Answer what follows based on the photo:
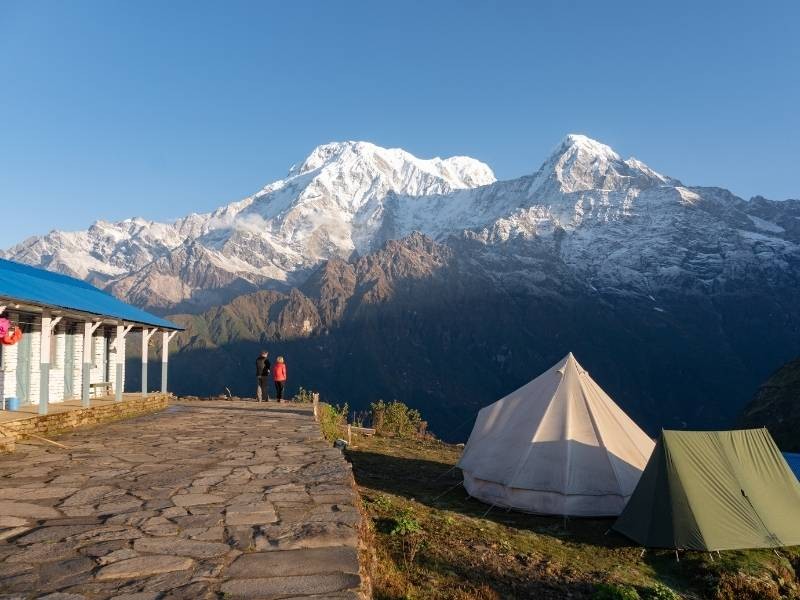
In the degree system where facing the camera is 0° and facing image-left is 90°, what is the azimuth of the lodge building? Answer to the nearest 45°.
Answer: approximately 315°

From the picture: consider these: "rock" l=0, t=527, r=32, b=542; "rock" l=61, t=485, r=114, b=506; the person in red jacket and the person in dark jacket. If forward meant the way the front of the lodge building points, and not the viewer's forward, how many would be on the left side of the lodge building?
2

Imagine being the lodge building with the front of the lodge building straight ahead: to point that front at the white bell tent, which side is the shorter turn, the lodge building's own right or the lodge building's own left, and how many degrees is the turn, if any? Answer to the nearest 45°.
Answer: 0° — it already faces it

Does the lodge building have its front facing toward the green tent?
yes

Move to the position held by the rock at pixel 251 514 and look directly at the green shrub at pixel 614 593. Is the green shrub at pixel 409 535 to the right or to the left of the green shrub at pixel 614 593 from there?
left

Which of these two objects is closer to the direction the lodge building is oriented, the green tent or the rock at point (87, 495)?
the green tent

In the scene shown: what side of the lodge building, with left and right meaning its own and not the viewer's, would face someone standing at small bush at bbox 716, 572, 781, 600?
front

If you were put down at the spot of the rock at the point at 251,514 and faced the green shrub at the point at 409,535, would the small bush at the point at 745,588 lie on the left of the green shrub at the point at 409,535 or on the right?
right

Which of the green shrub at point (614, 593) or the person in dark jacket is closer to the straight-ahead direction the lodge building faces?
the green shrub

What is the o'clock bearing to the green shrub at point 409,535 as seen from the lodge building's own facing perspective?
The green shrub is roughly at 1 o'clock from the lodge building.

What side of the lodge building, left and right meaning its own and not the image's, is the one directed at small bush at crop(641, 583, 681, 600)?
front
